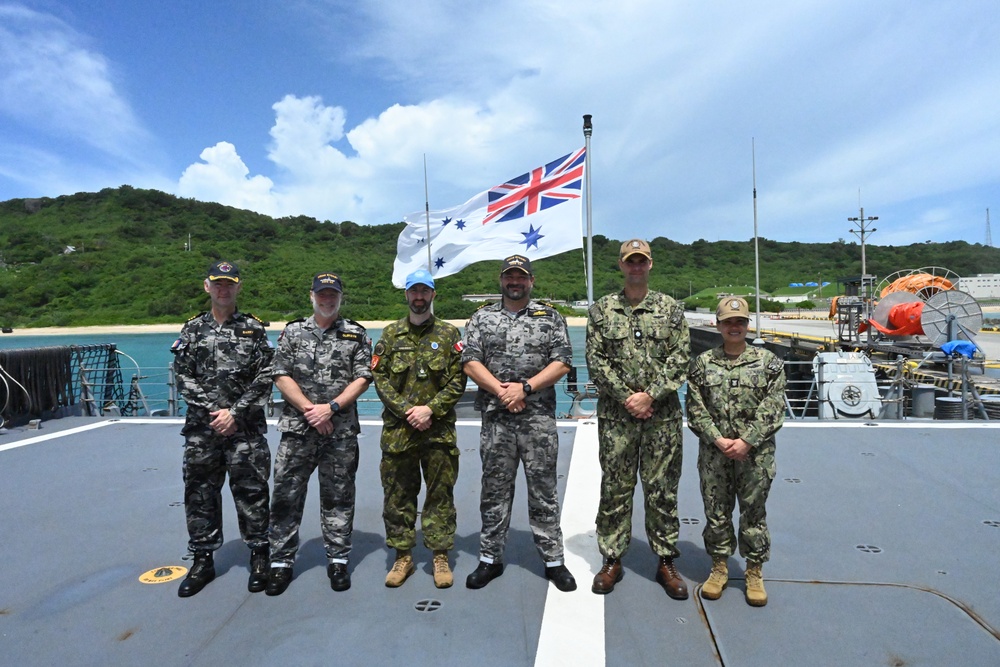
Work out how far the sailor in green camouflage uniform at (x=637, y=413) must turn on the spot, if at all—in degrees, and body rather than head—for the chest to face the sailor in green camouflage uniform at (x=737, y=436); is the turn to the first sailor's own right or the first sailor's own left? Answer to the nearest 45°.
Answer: approximately 90° to the first sailor's own left

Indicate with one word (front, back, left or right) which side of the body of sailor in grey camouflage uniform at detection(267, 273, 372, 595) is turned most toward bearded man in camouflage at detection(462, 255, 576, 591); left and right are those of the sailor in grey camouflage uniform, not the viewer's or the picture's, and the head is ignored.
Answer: left

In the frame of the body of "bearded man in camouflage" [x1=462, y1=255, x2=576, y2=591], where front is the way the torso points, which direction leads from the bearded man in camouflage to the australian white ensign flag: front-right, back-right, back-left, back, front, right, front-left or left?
back

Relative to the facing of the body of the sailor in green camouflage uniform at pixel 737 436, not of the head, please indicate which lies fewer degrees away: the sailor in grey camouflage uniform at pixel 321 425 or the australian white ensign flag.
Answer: the sailor in grey camouflage uniform

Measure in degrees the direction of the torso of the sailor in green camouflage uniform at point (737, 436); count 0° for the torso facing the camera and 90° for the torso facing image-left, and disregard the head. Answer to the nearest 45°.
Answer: approximately 0°

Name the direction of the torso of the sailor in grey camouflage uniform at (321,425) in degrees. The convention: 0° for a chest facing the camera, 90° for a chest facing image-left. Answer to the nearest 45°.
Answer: approximately 0°

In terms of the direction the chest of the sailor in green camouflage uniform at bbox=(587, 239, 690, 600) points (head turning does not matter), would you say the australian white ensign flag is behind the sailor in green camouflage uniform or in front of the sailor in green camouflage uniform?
behind

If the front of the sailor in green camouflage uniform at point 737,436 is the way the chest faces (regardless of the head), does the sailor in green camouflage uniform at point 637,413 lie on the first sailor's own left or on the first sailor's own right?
on the first sailor's own right
